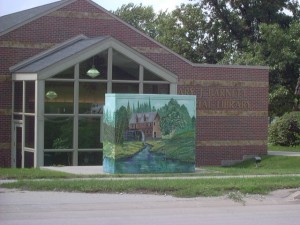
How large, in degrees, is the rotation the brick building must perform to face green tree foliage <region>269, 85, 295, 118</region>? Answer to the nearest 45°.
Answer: approximately 135° to its left

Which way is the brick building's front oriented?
toward the camera

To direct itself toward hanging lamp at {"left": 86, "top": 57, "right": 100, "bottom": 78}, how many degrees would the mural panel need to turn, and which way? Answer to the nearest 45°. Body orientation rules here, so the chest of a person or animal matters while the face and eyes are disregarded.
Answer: approximately 135° to its right

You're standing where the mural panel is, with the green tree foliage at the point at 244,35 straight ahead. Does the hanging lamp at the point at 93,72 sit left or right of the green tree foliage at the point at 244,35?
left

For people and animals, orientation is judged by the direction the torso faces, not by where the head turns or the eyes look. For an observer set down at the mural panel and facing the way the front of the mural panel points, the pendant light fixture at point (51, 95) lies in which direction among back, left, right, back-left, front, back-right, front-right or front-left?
back-right

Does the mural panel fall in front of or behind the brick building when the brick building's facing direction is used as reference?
in front

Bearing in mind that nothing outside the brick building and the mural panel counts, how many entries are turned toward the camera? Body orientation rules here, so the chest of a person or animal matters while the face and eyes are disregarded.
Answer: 2

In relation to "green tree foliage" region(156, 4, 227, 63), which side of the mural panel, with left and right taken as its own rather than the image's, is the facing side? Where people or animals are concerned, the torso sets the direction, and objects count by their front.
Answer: back
